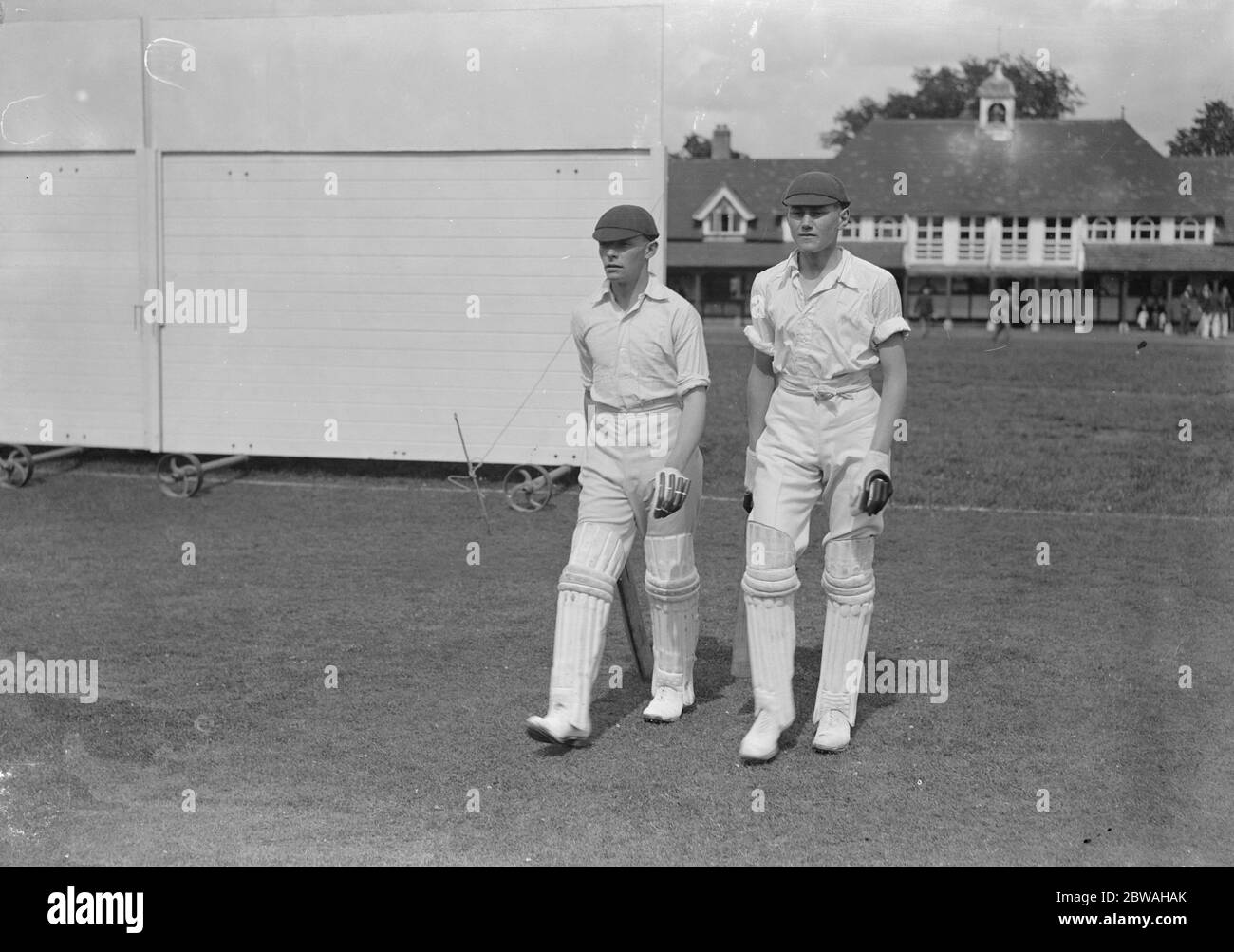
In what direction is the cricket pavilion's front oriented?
toward the camera

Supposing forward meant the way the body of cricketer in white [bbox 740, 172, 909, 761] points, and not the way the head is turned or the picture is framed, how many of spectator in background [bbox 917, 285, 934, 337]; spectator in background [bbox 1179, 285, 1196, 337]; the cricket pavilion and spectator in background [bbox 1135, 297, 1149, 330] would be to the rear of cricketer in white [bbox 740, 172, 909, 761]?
4

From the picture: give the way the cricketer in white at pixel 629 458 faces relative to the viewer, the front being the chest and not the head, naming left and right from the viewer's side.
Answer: facing the viewer and to the left of the viewer

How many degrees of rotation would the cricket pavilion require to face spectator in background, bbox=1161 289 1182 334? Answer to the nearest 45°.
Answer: approximately 90° to its left

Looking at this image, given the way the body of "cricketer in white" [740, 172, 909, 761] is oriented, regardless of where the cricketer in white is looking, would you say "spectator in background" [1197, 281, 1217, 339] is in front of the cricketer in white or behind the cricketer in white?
behind

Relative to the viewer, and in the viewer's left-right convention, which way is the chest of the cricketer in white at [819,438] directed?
facing the viewer

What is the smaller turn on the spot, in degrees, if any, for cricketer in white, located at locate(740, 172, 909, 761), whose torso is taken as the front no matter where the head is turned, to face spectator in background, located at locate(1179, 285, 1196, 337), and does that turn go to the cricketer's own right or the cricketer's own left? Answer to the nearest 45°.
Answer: approximately 180°

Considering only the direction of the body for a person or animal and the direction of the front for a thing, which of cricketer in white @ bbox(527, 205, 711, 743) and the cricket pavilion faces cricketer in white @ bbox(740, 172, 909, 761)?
the cricket pavilion

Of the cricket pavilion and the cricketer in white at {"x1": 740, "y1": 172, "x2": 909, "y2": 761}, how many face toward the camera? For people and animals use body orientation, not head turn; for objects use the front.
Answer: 2

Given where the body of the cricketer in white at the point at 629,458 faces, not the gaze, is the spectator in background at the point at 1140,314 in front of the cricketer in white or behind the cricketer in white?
behind

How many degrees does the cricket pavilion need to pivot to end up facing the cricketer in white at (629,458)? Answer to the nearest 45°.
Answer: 0° — it already faces them
